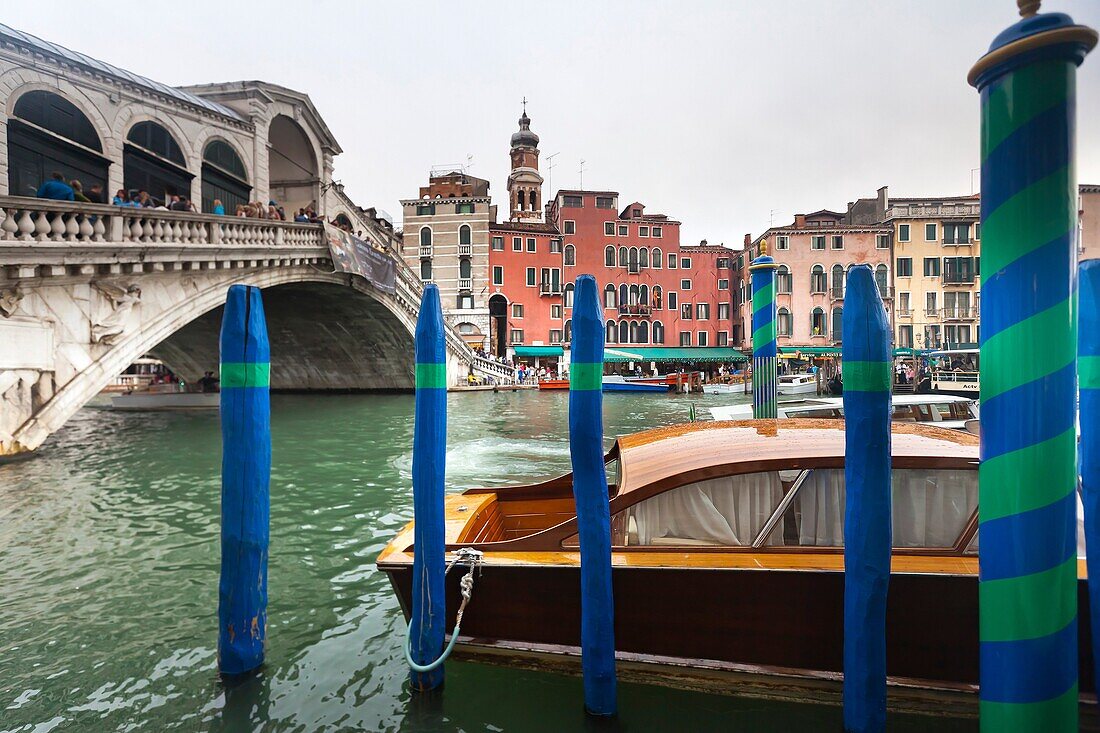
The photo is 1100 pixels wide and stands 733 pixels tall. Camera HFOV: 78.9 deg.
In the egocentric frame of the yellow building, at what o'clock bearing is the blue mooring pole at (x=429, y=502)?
The blue mooring pole is roughly at 12 o'clock from the yellow building.

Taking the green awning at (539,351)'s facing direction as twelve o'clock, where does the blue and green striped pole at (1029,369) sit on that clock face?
The blue and green striped pole is roughly at 12 o'clock from the green awning.

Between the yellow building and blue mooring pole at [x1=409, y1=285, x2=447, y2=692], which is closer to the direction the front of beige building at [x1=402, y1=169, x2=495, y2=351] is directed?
the blue mooring pole

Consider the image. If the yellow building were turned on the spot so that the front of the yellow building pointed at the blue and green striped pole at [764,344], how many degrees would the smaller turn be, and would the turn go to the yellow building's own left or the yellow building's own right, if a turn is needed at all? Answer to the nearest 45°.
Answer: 0° — it already faces it

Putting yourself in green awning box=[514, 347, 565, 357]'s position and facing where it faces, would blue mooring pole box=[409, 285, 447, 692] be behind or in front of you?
in front

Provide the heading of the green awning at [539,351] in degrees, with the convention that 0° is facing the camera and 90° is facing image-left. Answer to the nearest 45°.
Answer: approximately 0°

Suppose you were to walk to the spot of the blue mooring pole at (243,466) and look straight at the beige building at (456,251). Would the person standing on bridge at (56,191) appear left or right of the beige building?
left

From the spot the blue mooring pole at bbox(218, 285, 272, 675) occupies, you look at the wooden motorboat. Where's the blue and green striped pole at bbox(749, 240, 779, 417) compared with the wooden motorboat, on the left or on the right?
left

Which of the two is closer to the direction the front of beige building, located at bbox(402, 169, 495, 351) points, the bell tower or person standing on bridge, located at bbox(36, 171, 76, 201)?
the person standing on bridge

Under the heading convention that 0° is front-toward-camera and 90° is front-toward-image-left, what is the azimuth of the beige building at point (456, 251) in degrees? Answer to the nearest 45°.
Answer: approximately 0°

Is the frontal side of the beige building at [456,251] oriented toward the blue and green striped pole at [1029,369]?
yes

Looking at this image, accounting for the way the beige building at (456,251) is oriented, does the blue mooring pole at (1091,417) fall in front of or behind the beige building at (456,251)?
in front
